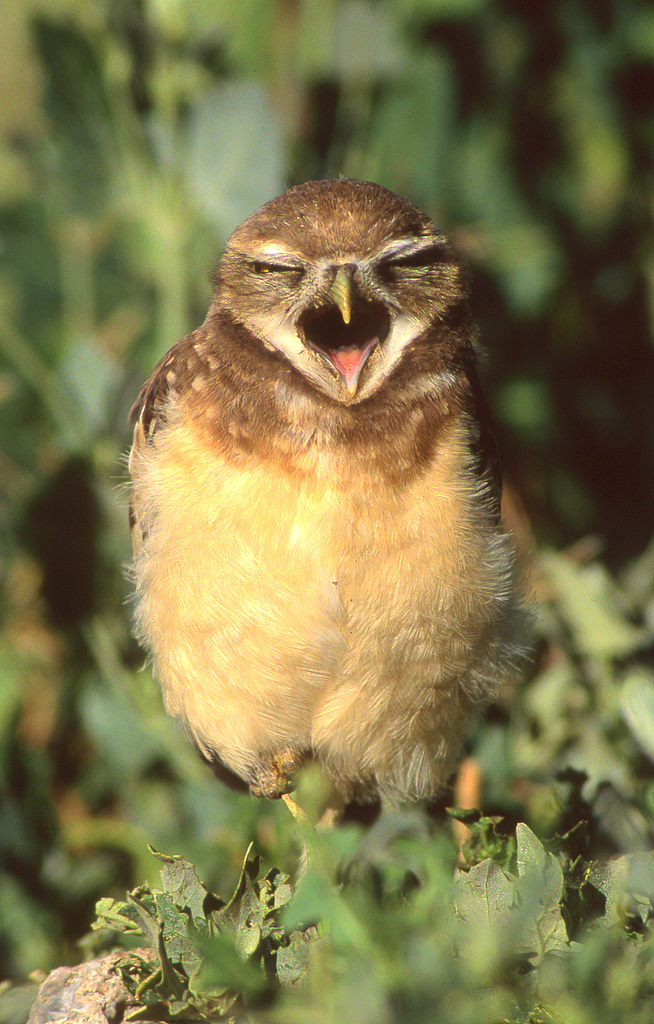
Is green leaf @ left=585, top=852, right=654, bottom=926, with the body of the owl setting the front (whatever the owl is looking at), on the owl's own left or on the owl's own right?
on the owl's own left

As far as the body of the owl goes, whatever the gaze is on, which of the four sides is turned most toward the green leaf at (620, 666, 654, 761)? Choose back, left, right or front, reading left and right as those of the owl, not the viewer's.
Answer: left

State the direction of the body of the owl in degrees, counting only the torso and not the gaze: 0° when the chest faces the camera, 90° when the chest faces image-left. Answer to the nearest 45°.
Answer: approximately 0°

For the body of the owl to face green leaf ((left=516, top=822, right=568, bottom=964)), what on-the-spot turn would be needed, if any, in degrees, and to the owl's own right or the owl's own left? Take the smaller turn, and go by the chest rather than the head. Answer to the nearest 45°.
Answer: approximately 45° to the owl's own left

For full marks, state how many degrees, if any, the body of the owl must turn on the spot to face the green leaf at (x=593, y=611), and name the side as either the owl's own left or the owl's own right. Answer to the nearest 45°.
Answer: approximately 135° to the owl's own left
